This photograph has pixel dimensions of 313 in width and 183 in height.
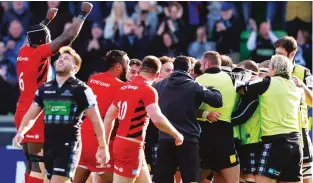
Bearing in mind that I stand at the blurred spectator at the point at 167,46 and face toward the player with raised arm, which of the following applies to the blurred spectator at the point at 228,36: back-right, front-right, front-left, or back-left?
back-left

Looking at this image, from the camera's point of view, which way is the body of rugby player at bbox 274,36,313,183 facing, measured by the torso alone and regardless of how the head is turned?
to the viewer's left

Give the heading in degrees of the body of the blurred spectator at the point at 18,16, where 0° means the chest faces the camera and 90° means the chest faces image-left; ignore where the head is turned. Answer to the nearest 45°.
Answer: approximately 0°

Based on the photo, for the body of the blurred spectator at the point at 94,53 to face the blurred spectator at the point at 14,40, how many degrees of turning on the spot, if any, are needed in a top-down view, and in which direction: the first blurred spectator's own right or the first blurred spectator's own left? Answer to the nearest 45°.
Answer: approximately 90° to the first blurred spectator's own right

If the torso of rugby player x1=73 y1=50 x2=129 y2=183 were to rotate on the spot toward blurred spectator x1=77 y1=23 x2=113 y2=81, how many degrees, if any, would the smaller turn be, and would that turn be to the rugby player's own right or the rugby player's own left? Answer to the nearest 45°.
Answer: approximately 45° to the rugby player's own left

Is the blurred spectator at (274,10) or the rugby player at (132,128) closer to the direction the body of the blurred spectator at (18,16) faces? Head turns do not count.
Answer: the rugby player

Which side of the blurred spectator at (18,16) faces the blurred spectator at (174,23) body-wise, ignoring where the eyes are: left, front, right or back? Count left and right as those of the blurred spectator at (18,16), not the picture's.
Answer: left
